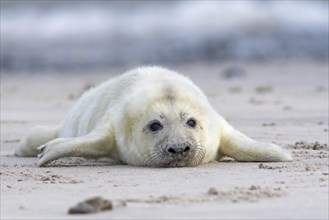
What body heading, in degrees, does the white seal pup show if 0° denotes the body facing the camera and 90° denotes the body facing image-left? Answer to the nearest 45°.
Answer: approximately 315°
